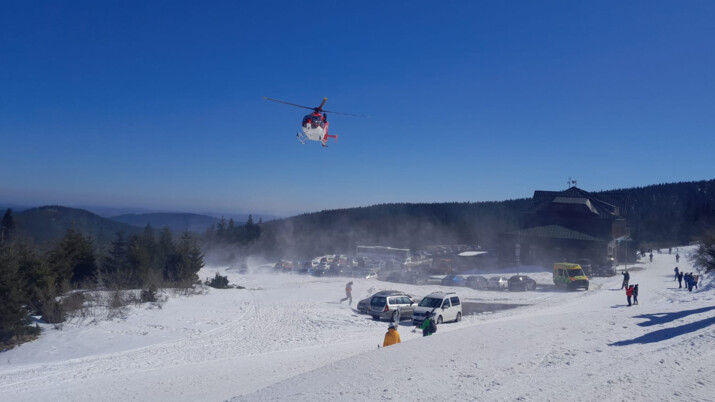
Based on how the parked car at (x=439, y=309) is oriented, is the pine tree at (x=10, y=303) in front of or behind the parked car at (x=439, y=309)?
in front

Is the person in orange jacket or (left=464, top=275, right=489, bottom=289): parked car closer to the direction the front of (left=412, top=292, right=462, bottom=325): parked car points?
the person in orange jacket

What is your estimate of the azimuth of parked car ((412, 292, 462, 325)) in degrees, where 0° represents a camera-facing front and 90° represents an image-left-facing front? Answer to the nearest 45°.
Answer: approximately 45°

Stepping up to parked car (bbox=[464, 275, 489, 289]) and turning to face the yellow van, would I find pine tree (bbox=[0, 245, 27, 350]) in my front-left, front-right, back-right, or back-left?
back-right

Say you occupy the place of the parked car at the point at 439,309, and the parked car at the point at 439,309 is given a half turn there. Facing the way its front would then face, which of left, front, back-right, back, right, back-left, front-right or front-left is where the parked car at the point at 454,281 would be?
front-left

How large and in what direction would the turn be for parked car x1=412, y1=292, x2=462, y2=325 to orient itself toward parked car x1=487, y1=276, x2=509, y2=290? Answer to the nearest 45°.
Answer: approximately 135° to its right

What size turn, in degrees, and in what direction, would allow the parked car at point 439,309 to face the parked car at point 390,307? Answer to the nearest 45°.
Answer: approximately 90° to its right

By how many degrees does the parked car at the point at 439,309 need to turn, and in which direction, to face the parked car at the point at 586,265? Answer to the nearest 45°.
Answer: approximately 180°

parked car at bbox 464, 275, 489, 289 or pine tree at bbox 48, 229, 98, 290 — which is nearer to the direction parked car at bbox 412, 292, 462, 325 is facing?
the pine tree

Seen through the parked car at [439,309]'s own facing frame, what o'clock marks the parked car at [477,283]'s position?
the parked car at [477,283] is roughly at 5 o'clock from the parked car at [439,309].
